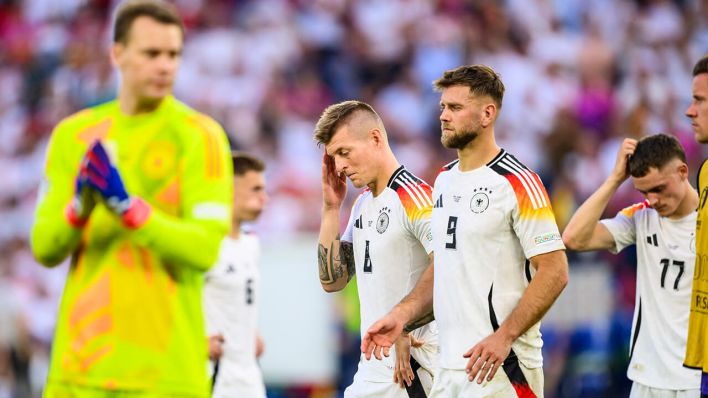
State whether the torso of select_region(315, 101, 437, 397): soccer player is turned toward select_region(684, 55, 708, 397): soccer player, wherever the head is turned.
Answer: no

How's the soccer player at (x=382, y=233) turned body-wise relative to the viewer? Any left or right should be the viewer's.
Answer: facing the viewer and to the left of the viewer

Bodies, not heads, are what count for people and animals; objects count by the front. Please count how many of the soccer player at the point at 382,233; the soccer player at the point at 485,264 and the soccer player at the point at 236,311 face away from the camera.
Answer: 0

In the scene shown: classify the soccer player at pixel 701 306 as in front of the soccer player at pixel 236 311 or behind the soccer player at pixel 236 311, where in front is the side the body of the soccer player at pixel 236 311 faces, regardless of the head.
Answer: in front

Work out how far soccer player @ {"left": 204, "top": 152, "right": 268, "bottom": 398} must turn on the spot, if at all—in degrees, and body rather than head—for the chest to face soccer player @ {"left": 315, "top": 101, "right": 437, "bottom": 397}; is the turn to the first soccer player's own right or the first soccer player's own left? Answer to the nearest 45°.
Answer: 0° — they already face them

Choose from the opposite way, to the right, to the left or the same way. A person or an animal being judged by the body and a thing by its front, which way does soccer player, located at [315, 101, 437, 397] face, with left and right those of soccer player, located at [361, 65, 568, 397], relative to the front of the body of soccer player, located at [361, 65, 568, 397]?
the same way

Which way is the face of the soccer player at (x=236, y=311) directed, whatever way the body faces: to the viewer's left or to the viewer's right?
to the viewer's right

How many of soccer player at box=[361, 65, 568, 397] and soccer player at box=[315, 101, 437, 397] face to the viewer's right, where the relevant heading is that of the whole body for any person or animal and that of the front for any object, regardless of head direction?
0

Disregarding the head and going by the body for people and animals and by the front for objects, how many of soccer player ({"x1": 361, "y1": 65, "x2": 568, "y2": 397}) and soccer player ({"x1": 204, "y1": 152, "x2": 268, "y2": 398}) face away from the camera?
0

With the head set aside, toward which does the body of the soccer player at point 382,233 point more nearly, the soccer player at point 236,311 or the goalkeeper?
the goalkeeper

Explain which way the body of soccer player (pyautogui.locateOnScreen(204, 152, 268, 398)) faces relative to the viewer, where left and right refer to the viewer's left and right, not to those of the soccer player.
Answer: facing the viewer and to the right of the viewer
